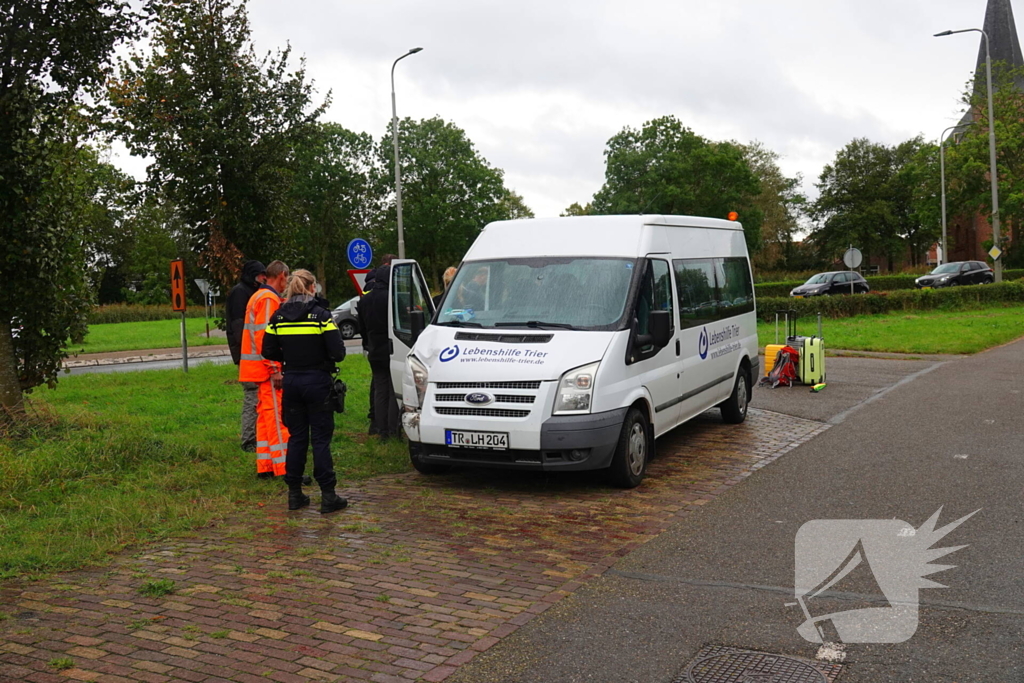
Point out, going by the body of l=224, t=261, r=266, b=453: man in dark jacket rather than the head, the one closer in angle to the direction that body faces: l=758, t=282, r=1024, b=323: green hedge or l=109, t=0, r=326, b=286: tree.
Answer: the green hedge

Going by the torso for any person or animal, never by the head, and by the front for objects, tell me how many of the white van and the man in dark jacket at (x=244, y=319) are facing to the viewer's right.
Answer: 1

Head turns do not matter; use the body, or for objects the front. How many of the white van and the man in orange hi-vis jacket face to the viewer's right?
1

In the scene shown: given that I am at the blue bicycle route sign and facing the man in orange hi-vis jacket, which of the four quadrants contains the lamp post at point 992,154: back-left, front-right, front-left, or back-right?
back-left

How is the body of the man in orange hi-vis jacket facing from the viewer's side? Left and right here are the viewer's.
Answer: facing to the right of the viewer

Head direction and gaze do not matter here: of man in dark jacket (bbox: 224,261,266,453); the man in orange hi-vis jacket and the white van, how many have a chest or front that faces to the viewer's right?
2

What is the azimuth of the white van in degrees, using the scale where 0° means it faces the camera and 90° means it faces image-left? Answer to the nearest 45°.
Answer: approximately 45°

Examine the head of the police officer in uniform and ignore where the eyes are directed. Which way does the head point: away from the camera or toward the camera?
away from the camera

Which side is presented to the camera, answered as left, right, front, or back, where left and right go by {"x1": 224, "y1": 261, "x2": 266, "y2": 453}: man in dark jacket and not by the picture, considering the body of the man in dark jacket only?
right
